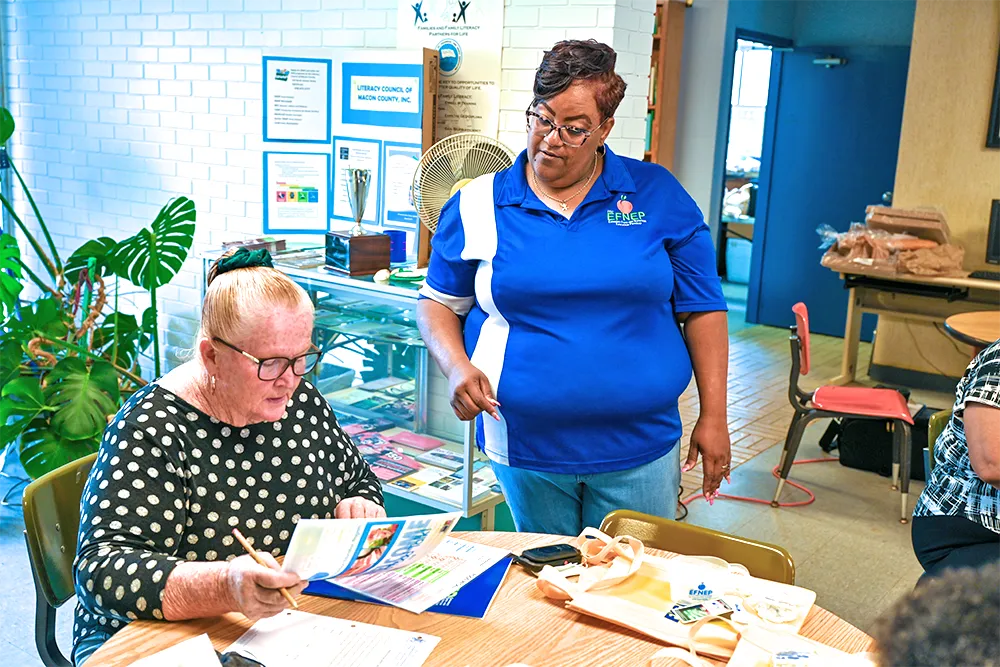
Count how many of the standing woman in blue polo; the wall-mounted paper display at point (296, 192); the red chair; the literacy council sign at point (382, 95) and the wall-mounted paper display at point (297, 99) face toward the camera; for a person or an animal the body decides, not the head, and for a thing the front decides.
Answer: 4

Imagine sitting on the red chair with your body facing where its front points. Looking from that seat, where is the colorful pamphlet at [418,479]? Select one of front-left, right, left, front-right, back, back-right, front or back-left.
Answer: back-right

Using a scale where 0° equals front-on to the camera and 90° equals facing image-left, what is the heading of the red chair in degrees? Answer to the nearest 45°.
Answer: approximately 270°

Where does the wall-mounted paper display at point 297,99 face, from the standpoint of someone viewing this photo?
facing the viewer

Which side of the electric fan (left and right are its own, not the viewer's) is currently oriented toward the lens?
front

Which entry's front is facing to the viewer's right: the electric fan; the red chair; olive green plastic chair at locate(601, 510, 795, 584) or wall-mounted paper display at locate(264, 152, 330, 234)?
the red chair

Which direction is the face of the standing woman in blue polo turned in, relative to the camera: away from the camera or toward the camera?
toward the camera

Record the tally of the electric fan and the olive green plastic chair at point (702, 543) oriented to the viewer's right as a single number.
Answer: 0

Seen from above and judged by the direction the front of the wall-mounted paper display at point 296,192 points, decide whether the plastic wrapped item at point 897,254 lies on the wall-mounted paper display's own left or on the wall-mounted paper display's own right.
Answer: on the wall-mounted paper display's own left

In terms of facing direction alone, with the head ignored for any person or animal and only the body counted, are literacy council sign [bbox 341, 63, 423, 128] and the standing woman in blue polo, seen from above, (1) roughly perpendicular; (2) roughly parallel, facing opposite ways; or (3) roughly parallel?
roughly parallel

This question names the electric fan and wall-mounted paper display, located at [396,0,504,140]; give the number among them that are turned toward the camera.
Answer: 2

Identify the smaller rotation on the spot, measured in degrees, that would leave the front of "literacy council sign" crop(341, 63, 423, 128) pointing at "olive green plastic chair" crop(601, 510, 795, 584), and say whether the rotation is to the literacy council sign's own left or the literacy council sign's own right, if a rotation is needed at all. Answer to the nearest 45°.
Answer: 0° — it already faces it

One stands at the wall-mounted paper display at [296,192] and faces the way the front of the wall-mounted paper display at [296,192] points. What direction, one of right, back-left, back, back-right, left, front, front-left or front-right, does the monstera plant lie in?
right

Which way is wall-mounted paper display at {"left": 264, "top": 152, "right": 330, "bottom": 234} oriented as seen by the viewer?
toward the camera

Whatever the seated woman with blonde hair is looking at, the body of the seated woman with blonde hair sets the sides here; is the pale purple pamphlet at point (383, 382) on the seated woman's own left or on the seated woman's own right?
on the seated woman's own left

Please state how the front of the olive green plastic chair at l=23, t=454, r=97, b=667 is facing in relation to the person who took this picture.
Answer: facing the viewer and to the right of the viewer
